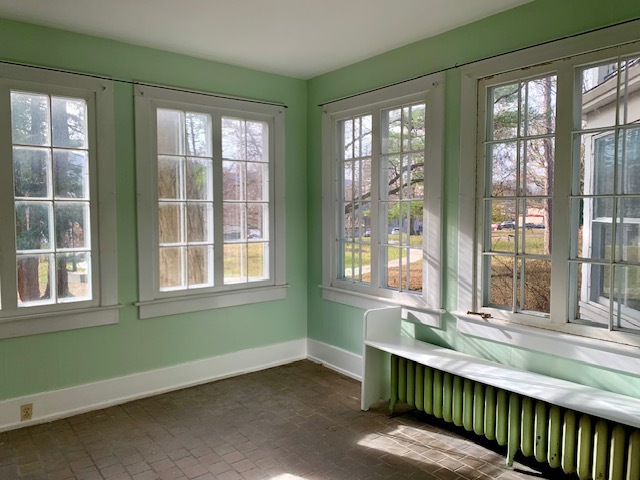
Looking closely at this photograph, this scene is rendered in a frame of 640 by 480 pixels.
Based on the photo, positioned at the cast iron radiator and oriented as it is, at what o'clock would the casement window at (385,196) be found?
The casement window is roughly at 3 o'clock from the cast iron radiator.

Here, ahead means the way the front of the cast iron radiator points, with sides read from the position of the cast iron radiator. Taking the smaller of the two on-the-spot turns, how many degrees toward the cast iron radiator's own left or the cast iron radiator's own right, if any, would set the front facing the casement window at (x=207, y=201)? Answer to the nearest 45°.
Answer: approximately 45° to the cast iron radiator's own right

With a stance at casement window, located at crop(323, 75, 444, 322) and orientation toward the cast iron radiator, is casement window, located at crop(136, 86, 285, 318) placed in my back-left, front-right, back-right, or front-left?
back-right

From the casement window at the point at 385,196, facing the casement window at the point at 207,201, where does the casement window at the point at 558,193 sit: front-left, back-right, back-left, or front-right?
back-left

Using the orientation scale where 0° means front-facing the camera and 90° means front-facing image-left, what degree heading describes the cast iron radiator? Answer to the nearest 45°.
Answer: approximately 45°

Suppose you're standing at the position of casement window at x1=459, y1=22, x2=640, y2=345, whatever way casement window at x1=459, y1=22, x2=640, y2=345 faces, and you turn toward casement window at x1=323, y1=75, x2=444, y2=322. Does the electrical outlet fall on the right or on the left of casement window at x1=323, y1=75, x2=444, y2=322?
left
